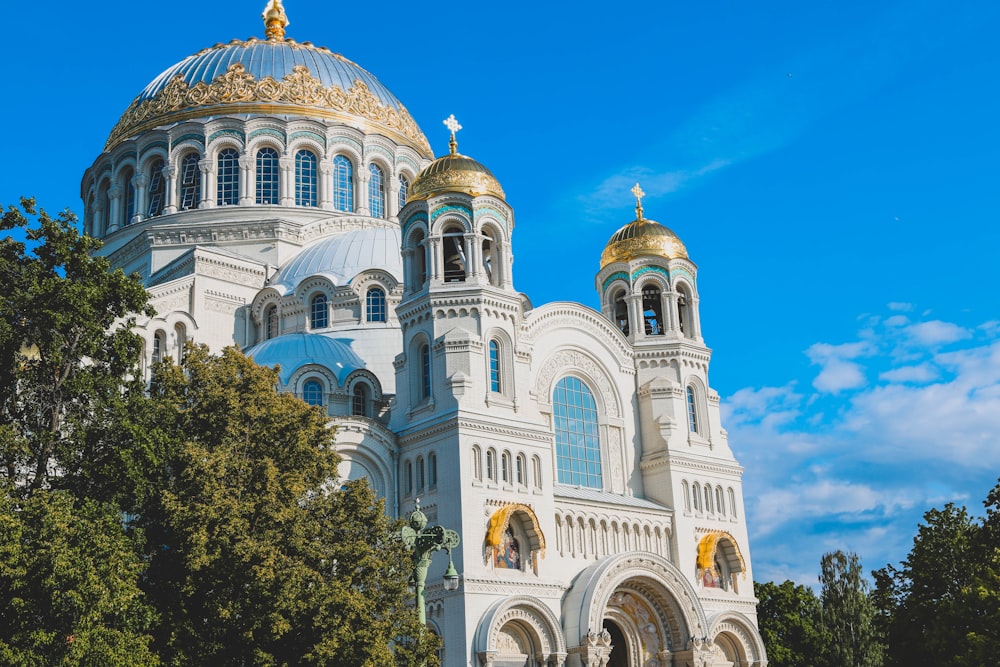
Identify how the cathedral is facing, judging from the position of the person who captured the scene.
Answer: facing the viewer and to the right of the viewer

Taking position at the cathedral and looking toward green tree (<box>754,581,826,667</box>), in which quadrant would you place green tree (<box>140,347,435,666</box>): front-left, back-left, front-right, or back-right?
back-right

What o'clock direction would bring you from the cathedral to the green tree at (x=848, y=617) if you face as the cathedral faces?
The green tree is roughly at 10 o'clock from the cathedral.

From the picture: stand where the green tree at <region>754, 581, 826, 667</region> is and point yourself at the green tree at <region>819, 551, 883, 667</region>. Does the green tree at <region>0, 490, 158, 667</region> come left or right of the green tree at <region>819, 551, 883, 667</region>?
right

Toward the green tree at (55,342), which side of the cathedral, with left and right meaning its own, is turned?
right

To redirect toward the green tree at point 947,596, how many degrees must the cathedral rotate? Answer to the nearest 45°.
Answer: approximately 45° to its left

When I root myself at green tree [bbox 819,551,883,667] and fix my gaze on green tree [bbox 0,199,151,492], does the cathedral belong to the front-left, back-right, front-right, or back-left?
front-right

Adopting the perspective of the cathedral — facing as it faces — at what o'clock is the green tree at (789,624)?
The green tree is roughly at 9 o'clock from the cathedral.

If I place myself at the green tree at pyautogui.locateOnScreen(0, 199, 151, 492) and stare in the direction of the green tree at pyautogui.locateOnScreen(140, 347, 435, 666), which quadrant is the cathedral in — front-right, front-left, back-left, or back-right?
front-left

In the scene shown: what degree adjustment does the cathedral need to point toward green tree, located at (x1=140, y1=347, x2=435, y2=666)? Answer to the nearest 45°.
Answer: approximately 45° to its right

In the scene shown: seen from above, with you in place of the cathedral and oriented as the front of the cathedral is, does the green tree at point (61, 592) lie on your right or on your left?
on your right
